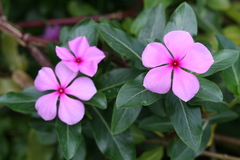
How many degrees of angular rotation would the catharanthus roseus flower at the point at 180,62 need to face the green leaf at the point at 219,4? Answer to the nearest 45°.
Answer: approximately 180°

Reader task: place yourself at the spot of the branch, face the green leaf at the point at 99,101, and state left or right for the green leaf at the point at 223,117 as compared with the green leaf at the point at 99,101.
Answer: left

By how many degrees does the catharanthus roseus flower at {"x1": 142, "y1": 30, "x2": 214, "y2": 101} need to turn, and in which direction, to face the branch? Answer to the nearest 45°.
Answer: approximately 135° to its right

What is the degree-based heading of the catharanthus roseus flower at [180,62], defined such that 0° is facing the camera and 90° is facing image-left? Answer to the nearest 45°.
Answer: approximately 0°
